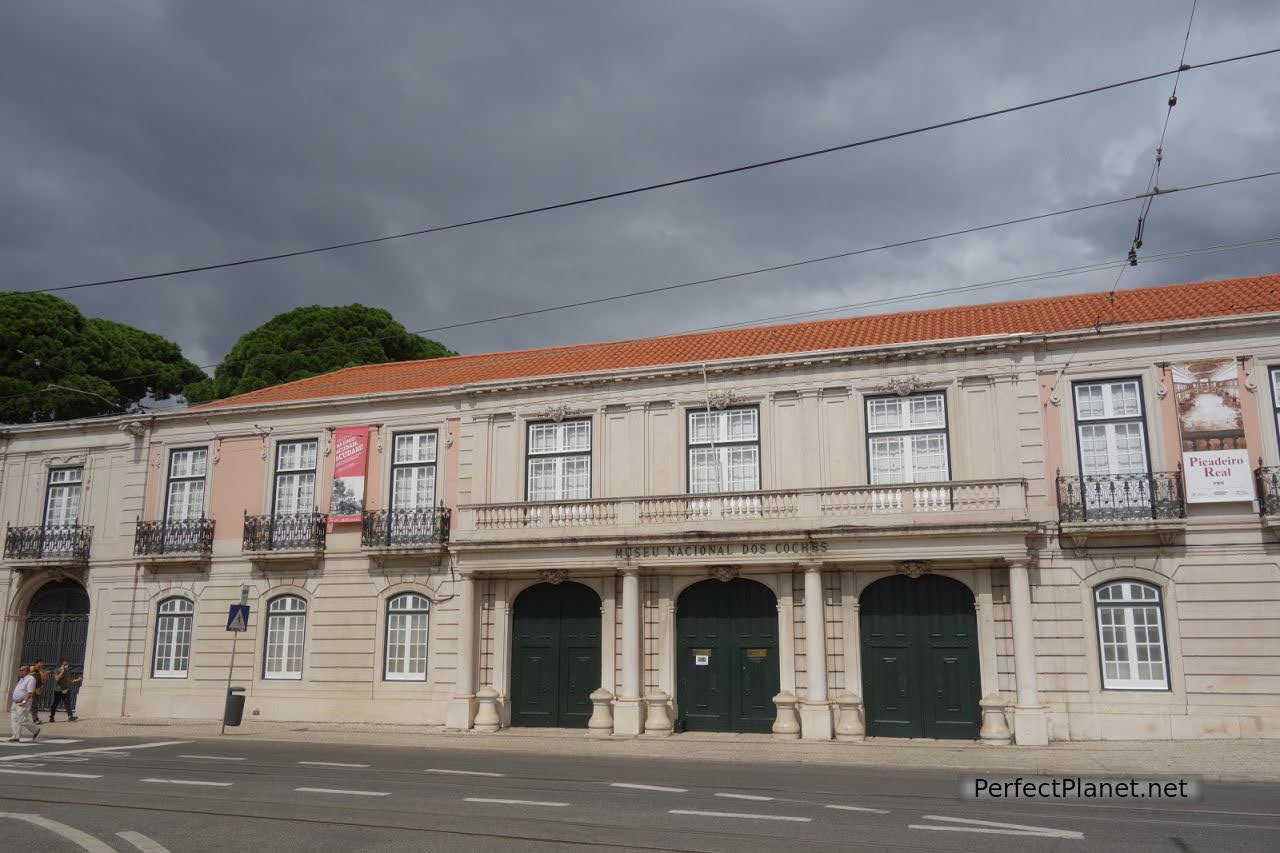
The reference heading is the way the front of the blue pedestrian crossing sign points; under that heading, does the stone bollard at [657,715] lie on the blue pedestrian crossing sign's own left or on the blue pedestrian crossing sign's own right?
on the blue pedestrian crossing sign's own left

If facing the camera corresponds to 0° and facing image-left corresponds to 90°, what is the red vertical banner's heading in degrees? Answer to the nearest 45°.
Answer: approximately 0°

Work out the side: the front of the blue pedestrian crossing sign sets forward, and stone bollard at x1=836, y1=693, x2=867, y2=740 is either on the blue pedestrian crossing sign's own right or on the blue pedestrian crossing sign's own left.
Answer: on the blue pedestrian crossing sign's own left

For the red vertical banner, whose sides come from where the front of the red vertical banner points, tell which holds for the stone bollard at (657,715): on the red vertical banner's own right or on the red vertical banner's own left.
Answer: on the red vertical banner's own left

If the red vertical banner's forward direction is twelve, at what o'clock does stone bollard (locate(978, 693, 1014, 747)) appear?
The stone bollard is roughly at 10 o'clock from the red vertical banner.

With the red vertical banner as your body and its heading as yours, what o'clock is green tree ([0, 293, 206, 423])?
The green tree is roughly at 5 o'clock from the red vertical banner.

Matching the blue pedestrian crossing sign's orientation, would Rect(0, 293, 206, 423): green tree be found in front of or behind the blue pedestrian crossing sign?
behind

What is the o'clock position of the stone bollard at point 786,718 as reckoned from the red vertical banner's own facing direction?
The stone bollard is roughly at 10 o'clock from the red vertical banner.

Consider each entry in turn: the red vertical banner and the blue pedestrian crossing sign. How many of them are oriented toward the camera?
2
